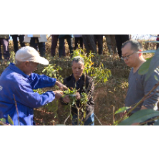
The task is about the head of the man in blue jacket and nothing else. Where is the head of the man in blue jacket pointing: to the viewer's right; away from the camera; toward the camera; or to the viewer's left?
to the viewer's right

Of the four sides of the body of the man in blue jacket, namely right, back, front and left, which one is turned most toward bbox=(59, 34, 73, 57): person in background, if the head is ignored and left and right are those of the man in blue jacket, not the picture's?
left

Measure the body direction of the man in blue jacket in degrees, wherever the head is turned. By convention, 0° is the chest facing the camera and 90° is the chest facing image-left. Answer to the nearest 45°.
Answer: approximately 270°

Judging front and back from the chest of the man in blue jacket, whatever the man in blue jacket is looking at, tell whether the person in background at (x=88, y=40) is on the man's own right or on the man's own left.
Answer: on the man's own left

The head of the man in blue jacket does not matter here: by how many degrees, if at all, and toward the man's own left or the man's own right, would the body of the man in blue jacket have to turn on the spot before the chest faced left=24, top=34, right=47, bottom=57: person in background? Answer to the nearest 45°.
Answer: approximately 90° to the man's own left
